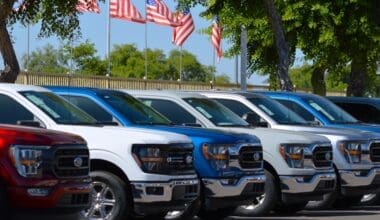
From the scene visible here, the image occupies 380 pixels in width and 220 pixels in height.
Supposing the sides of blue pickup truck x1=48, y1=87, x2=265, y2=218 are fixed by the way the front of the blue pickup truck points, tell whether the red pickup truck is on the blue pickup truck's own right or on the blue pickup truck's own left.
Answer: on the blue pickup truck's own right

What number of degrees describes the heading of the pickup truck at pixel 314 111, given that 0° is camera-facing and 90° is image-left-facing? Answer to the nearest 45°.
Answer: approximately 315°

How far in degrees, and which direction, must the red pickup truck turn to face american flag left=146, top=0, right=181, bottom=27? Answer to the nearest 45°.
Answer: approximately 135° to its left

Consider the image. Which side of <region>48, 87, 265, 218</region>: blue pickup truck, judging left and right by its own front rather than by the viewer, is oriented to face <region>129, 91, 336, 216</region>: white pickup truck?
left

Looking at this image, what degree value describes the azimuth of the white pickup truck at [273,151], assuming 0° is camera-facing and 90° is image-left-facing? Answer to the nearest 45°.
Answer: approximately 315°

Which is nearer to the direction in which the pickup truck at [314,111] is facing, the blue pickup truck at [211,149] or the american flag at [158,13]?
the blue pickup truck
